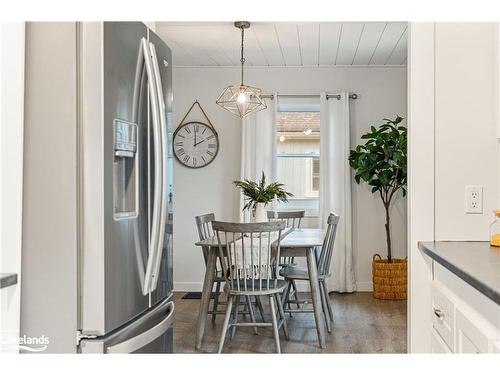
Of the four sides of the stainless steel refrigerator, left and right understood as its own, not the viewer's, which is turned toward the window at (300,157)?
left

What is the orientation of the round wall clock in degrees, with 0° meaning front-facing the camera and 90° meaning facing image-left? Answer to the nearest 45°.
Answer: approximately 0°

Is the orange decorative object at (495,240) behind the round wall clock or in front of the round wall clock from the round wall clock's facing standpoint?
in front

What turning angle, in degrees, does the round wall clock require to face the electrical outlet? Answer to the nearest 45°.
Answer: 0° — it already faces it

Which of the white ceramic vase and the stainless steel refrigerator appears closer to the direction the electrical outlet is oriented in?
the stainless steel refrigerator

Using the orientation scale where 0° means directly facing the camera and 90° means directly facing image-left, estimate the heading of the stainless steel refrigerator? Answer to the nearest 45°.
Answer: approximately 315°
